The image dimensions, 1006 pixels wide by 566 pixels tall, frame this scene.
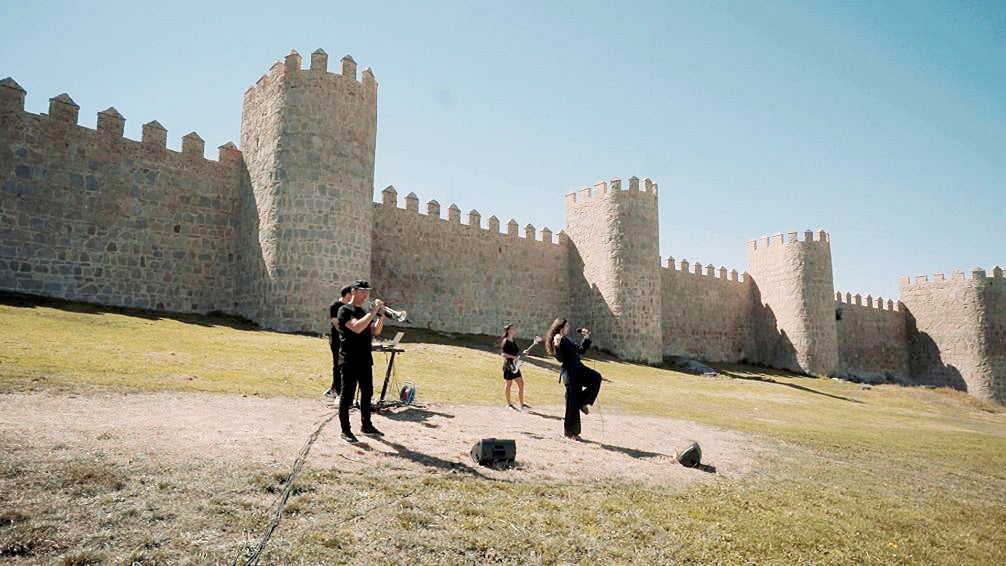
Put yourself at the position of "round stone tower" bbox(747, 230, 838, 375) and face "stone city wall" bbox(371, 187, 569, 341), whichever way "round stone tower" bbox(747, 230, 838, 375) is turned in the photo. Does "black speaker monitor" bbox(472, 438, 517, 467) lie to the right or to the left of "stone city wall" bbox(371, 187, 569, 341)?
left

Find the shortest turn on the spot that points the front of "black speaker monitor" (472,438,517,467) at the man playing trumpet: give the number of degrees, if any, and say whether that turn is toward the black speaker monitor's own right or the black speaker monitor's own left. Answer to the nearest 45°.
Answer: approximately 45° to the black speaker monitor's own left

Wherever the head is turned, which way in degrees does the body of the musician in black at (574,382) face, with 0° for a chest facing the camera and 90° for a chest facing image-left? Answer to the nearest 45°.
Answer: approximately 270°

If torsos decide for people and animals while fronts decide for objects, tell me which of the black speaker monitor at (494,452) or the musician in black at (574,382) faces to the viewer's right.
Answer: the musician in black

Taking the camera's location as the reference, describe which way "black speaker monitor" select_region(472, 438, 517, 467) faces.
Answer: facing away from the viewer and to the left of the viewer
